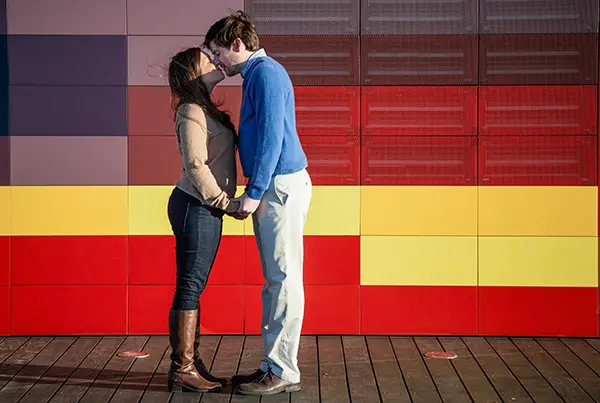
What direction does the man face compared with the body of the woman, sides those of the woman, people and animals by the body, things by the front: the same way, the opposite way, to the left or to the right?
the opposite way

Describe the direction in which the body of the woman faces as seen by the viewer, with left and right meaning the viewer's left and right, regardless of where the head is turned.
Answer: facing to the right of the viewer

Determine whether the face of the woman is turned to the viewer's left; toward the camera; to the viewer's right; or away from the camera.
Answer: to the viewer's right

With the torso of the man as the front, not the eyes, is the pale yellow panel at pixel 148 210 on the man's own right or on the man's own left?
on the man's own right

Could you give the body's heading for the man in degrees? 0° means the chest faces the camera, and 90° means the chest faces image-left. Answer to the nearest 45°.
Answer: approximately 90°

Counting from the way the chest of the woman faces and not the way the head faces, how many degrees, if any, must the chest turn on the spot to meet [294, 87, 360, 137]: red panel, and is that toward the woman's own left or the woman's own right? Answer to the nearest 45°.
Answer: approximately 45° to the woman's own left

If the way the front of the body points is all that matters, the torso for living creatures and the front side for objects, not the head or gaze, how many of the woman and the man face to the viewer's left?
1

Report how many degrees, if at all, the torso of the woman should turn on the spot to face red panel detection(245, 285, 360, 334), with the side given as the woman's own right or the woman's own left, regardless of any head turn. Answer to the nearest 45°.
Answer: approximately 45° to the woman's own left

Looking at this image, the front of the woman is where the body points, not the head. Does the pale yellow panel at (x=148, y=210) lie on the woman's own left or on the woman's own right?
on the woman's own left
